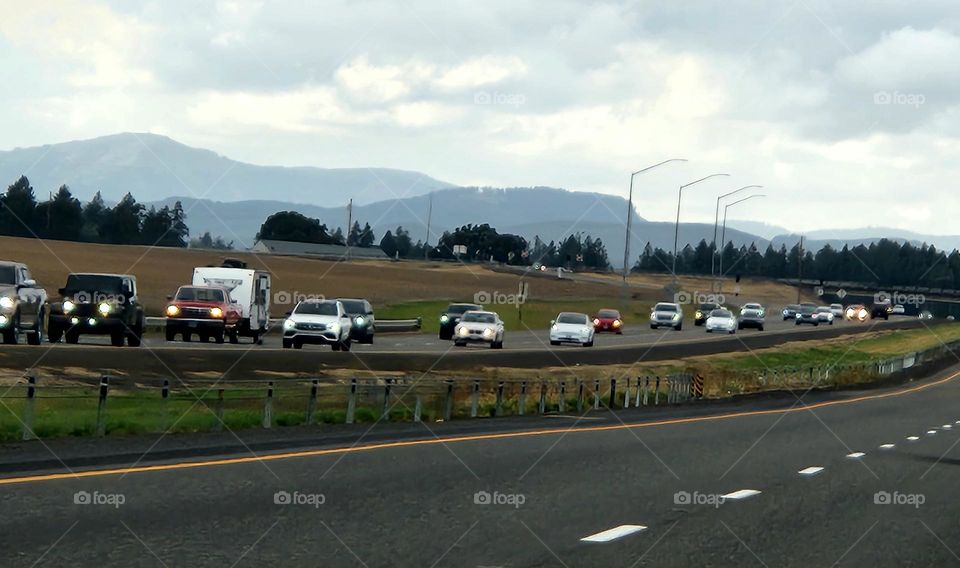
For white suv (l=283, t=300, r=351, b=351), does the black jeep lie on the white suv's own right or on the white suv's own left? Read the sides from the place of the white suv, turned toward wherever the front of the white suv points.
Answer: on the white suv's own right

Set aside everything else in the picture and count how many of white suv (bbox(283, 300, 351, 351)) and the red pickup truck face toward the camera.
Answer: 2

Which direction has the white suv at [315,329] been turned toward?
toward the camera

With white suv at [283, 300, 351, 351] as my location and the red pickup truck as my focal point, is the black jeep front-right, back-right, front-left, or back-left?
front-left

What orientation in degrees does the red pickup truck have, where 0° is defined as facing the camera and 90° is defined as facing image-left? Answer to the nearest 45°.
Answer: approximately 0°

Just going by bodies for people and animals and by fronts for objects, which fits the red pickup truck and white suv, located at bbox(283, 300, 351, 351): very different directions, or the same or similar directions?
same or similar directions

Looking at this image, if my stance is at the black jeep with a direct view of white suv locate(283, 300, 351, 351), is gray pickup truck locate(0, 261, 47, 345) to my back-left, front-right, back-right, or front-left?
back-right

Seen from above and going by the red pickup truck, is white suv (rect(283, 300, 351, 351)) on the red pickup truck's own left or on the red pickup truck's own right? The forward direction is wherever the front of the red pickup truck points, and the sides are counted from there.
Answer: on the red pickup truck's own left
